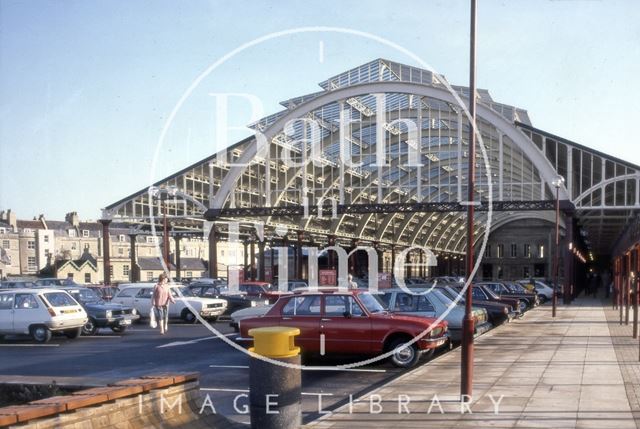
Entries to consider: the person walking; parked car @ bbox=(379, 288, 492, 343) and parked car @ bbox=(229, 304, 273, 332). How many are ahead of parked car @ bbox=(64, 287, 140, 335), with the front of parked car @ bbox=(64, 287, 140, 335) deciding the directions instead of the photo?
3

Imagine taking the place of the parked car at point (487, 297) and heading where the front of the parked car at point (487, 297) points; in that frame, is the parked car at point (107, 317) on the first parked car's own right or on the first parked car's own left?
on the first parked car's own right

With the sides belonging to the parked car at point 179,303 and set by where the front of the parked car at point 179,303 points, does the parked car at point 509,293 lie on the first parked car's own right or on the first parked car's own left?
on the first parked car's own left

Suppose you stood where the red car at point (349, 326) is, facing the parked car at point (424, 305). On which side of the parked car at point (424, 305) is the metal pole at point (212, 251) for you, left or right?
left

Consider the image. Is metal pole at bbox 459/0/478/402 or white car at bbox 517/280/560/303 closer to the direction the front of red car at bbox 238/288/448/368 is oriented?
the metal pole

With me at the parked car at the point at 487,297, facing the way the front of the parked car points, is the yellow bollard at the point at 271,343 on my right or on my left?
on my right

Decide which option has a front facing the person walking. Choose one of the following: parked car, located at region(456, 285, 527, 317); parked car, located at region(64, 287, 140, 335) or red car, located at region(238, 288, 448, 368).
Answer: parked car, located at region(64, 287, 140, 335)

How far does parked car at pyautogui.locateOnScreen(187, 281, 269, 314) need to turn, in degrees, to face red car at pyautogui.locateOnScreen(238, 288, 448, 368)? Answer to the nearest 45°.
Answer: approximately 45° to its right

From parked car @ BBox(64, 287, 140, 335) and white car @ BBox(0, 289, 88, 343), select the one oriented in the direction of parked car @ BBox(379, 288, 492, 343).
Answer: parked car @ BBox(64, 287, 140, 335)

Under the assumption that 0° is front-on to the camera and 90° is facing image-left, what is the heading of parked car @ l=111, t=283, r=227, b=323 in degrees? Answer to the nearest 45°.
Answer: approximately 315°
